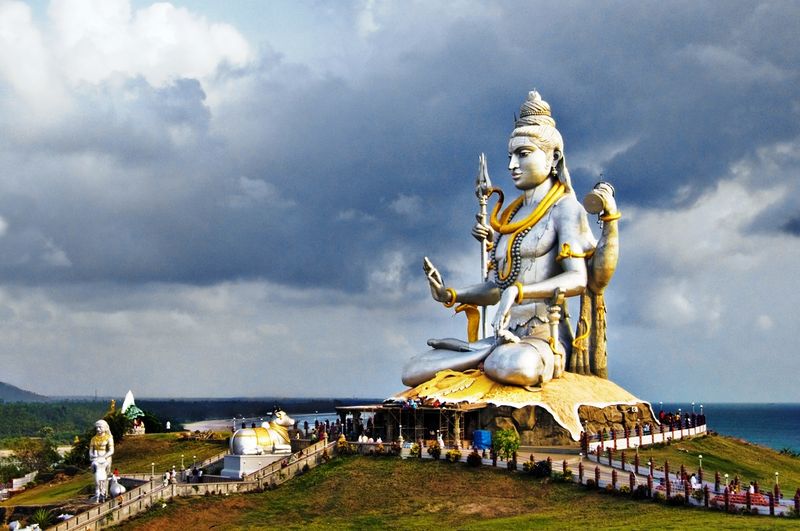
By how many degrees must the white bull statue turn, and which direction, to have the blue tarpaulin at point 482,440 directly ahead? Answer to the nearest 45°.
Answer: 0° — it already faces it

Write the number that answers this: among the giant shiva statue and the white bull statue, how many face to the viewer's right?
1

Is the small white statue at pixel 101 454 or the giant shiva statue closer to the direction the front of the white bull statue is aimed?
the giant shiva statue

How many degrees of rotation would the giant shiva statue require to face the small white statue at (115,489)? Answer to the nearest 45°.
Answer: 0° — it already faces it

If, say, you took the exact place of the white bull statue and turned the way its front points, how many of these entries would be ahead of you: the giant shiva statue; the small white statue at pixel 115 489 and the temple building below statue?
2

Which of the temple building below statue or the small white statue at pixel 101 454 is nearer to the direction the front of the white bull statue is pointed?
the temple building below statue

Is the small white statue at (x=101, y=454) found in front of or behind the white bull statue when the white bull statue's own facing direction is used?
behind

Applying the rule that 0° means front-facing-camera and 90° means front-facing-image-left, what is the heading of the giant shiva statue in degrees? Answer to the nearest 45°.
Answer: approximately 45°

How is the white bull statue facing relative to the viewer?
to the viewer's right
